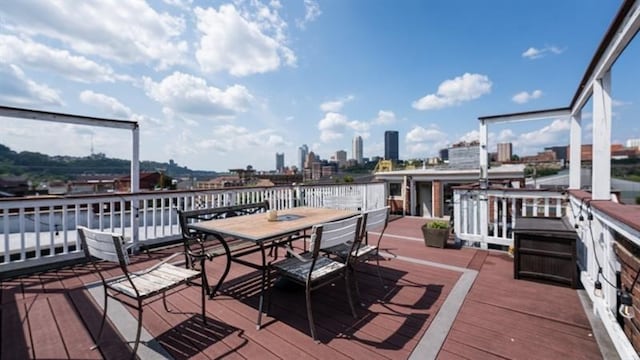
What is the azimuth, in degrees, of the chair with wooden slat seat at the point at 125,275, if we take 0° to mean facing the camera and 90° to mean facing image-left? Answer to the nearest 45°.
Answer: approximately 225°

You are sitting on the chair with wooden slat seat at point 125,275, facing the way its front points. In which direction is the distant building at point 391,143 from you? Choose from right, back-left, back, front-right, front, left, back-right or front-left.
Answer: front

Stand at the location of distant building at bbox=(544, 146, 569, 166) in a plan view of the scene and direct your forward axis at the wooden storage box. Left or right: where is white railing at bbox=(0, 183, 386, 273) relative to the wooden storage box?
right

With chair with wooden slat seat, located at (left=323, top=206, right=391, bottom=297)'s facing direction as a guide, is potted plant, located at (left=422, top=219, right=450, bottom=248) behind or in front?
behind

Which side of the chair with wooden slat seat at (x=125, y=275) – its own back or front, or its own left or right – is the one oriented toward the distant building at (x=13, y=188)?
left

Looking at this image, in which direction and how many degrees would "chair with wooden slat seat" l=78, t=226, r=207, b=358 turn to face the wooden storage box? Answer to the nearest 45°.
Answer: approximately 45° to its right

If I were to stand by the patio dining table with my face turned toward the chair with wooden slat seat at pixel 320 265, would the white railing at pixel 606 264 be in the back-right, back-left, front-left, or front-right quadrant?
front-left
